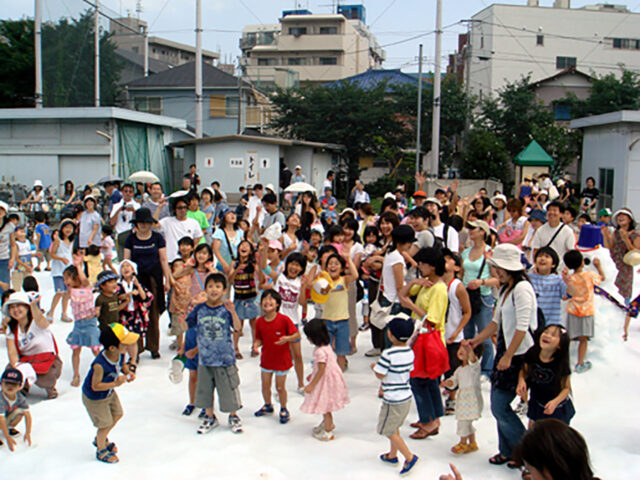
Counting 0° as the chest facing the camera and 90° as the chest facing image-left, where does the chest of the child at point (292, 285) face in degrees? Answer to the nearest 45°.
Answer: approximately 0°

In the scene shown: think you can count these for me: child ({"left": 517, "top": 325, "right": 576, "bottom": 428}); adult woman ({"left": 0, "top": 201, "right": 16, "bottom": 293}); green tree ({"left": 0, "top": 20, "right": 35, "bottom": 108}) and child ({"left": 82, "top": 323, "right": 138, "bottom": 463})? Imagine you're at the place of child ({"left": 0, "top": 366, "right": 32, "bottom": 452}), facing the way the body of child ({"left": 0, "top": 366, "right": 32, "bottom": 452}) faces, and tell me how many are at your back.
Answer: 2

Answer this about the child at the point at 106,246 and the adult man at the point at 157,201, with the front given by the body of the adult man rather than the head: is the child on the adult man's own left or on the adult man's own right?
on the adult man's own right

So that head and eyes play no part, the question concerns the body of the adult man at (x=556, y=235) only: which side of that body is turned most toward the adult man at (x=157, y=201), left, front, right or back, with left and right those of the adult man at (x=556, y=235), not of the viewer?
right

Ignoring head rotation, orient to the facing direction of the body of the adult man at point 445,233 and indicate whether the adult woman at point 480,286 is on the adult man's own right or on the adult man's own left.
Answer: on the adult man's own left

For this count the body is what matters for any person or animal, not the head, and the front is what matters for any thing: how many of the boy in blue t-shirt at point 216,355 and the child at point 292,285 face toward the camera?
2

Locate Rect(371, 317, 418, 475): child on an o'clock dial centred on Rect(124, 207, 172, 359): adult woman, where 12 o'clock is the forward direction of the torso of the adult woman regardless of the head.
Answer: The child is roughly at 11 o'clock from the adult woman.
